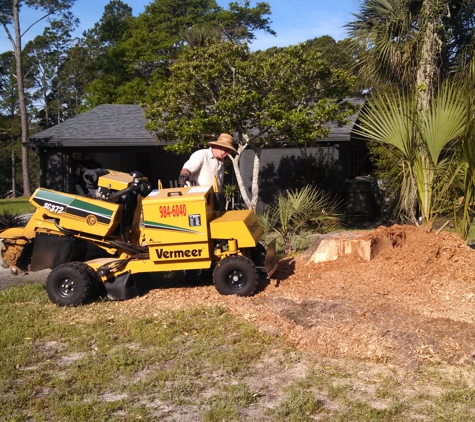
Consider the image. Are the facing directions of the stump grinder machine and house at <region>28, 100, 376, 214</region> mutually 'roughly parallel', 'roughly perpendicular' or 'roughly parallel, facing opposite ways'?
roughly perpendicular

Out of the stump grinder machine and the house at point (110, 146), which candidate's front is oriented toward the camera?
the house

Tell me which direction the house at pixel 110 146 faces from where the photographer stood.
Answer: facing the viewer

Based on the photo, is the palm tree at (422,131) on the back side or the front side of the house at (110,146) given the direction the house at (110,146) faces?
on the front side

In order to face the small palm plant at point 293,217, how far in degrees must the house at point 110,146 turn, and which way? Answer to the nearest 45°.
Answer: approximately 45° to its left
